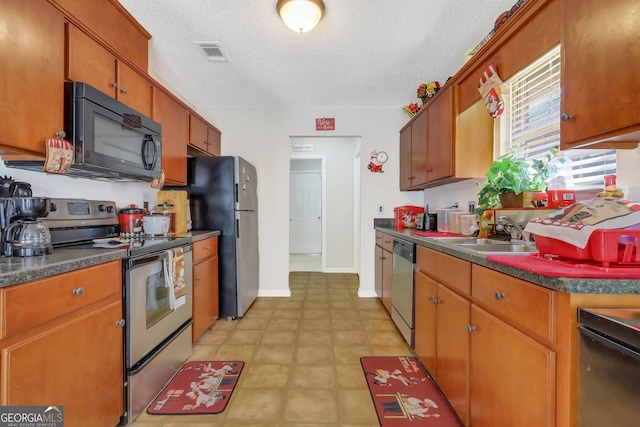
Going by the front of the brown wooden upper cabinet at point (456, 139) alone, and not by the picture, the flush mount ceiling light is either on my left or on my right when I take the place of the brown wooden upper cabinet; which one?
on my left

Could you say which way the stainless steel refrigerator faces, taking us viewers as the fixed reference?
facing to the right of the viewer

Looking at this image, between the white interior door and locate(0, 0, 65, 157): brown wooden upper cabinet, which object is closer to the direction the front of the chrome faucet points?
the brown wooden upper cabinet

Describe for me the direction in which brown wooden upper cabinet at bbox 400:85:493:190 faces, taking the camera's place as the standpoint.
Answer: facing to the left of the viewer

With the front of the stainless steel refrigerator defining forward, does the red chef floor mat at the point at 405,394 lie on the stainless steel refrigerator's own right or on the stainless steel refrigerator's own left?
on the stainless steel refrigerator's own right

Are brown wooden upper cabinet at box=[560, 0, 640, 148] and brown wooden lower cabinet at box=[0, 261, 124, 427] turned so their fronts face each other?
yes

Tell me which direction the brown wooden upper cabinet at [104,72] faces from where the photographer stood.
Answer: facing the viewer and to the right of the viewer

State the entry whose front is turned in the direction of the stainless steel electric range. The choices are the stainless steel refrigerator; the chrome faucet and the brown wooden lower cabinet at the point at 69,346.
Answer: the chrome faucet

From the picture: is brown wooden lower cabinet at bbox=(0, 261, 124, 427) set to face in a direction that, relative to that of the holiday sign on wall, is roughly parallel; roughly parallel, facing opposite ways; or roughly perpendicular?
roughly perpendicular

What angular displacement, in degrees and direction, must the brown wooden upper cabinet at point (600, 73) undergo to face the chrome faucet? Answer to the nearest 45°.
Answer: approximately 90° to its right

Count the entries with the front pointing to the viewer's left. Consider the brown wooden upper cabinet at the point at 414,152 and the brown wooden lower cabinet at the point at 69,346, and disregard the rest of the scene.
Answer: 1
